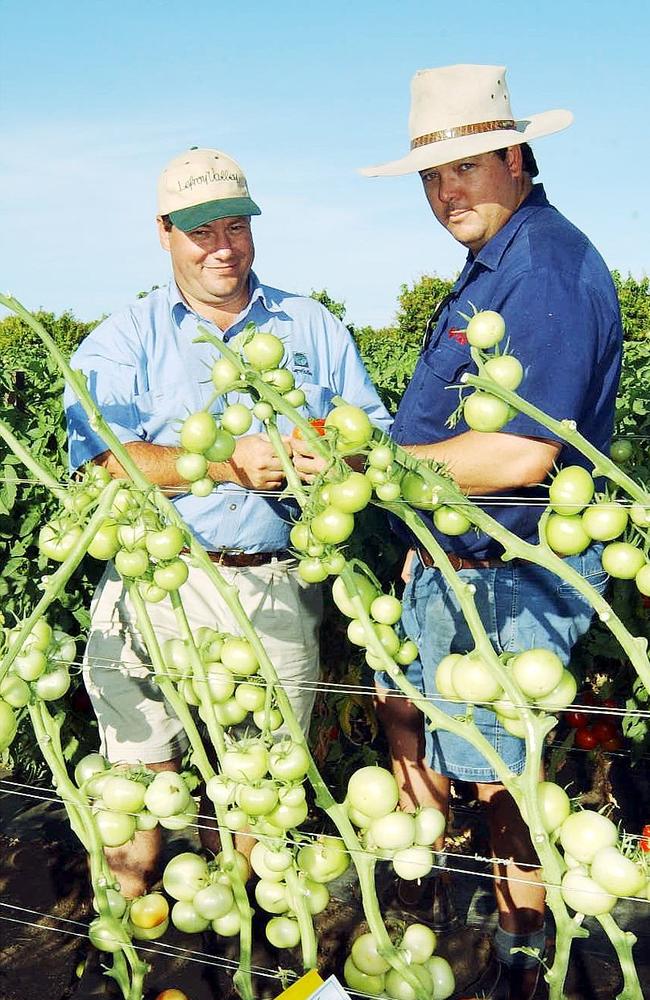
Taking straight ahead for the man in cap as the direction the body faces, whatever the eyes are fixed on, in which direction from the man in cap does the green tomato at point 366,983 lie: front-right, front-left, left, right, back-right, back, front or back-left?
front

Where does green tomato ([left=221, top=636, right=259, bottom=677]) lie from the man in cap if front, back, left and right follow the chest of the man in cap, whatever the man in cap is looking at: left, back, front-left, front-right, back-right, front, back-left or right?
front

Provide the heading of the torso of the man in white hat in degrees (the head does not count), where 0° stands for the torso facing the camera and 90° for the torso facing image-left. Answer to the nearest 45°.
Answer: approximately 45°

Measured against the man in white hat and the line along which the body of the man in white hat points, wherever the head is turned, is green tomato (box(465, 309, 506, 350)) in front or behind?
in front

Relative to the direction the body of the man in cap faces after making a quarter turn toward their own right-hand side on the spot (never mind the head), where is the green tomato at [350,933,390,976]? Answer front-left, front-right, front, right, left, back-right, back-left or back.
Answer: left

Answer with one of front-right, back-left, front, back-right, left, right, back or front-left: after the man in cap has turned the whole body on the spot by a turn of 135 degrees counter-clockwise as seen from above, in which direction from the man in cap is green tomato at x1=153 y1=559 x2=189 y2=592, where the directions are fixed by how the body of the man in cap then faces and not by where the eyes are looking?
back-right

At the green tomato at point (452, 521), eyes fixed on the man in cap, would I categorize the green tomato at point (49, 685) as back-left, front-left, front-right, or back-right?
front-left

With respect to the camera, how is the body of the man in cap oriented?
toward the camera

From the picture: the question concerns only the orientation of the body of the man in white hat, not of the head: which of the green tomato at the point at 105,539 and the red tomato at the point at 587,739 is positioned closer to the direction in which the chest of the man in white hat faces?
the green tomato

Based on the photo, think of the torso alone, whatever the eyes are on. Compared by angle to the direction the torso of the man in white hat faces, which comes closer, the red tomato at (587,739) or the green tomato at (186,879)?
the green tomato

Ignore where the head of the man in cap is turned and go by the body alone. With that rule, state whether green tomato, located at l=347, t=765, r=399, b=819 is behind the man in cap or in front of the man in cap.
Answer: in front

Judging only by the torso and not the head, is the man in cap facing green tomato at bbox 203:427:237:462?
yes

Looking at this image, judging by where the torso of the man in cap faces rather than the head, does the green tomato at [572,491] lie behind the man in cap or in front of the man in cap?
in front

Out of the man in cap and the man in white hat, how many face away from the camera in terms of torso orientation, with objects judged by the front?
0

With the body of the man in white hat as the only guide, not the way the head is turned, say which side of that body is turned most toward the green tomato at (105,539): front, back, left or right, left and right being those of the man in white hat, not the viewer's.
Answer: front
